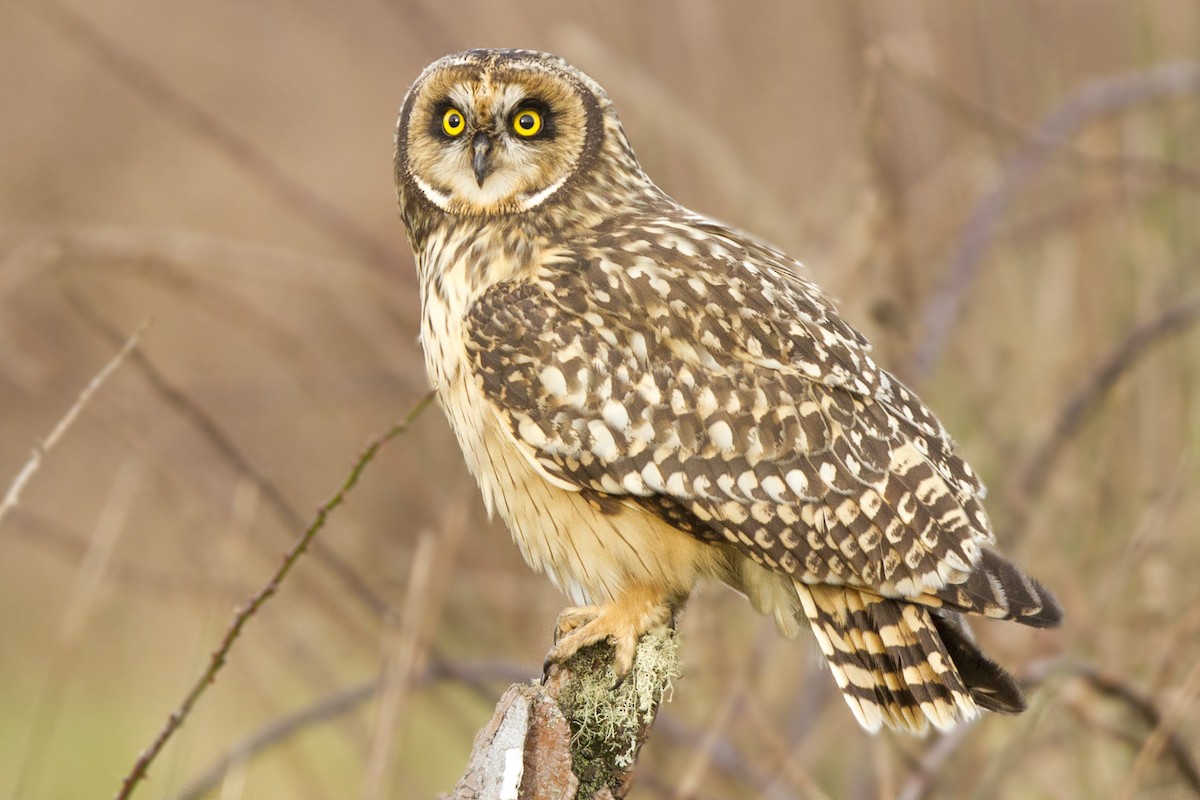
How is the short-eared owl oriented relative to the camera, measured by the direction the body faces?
to the viewer's left

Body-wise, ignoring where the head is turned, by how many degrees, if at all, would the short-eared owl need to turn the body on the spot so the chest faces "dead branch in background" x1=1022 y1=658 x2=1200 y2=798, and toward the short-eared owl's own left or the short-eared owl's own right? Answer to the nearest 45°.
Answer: approximately 180°

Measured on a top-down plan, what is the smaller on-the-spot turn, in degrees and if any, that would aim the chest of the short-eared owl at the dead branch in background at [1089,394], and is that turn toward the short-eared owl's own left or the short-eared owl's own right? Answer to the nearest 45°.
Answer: approximately 135° to the short-eared owl's own right

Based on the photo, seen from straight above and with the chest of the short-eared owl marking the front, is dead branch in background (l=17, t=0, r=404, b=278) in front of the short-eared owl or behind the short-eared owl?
in front
